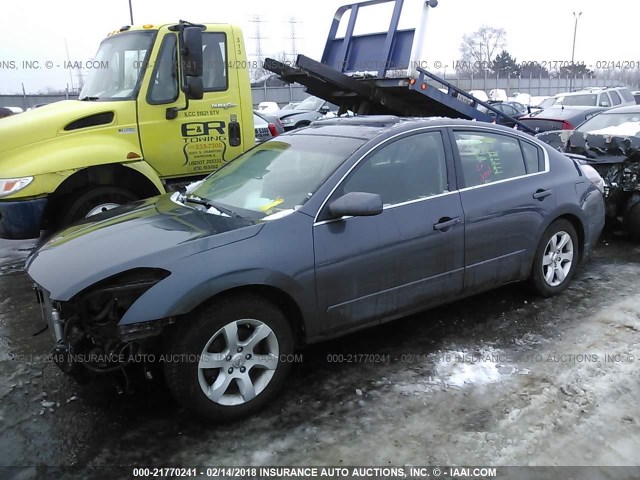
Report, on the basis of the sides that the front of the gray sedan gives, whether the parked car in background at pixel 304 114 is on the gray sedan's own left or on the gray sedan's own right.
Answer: on the gray sedan's own right

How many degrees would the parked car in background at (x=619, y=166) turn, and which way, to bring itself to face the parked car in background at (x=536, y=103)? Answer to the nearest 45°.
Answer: approximately 135° to its right

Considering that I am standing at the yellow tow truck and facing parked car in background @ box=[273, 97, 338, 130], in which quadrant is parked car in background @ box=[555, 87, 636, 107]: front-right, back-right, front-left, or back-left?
front-right

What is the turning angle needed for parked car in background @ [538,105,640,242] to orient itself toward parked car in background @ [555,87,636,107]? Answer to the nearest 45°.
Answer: approximately 135° to its right

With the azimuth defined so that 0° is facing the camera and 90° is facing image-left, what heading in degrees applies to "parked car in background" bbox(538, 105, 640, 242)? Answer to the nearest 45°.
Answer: approximately 45°

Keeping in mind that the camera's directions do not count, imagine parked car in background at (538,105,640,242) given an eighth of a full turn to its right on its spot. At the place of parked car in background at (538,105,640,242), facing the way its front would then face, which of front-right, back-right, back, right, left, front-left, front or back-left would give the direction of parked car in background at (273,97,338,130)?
front-right

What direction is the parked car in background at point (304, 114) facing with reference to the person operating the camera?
facing the viewer and to the left of the viewer

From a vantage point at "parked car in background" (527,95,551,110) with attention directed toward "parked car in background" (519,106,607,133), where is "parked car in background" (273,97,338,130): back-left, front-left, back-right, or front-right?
front-right
